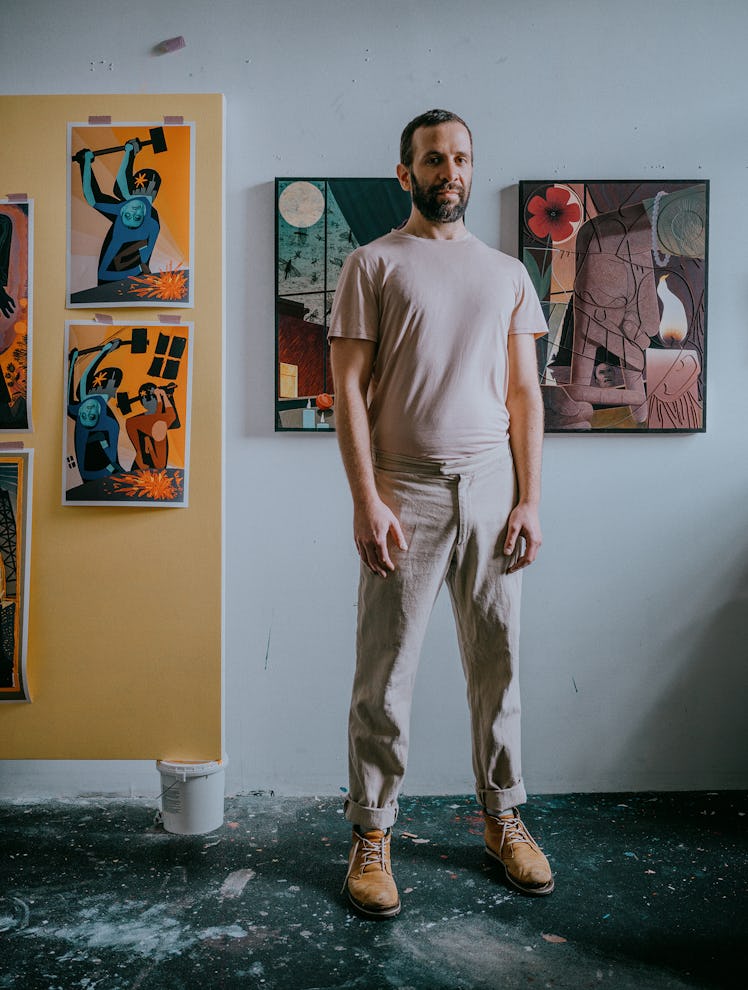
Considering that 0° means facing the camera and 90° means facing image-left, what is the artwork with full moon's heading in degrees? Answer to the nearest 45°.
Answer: approximately 0°

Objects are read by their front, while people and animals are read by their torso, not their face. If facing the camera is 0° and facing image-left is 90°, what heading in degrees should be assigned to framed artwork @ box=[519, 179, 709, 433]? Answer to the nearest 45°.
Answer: approximately 0°

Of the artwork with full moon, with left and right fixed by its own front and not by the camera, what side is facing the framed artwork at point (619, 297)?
left

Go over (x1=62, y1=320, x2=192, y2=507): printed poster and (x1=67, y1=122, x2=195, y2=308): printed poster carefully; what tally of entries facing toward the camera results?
2
